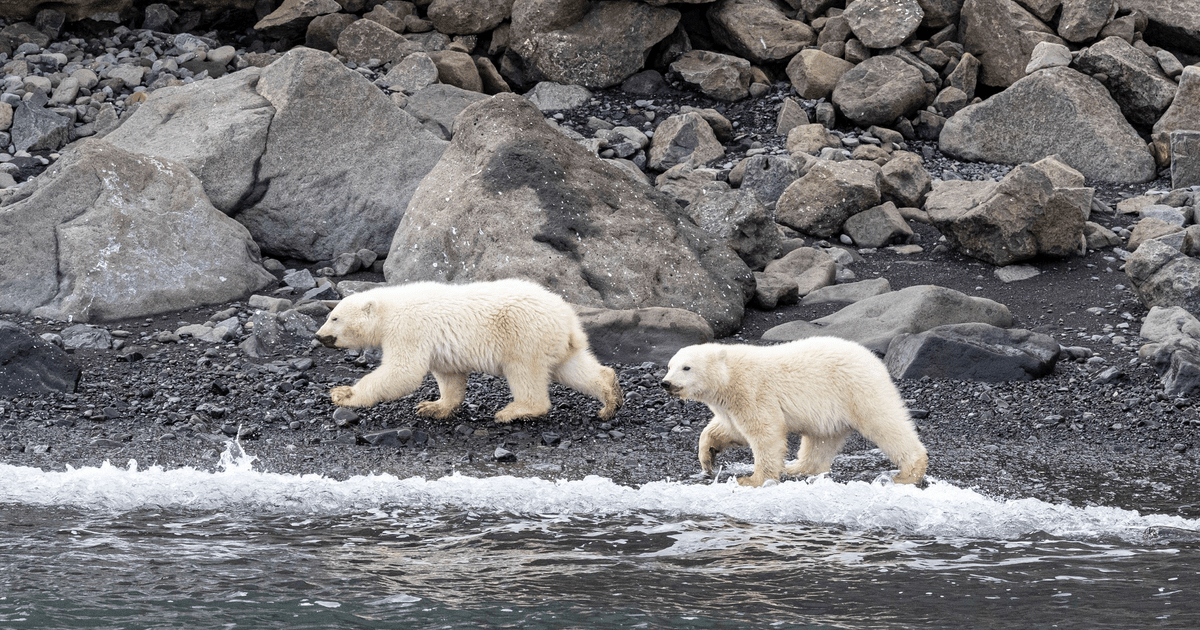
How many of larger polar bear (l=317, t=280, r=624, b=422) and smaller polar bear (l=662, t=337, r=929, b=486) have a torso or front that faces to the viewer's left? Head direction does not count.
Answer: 2

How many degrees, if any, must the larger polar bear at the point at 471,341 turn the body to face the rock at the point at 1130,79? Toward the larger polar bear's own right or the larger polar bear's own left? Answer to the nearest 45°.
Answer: approximately 135° to the larger polar bear's own right

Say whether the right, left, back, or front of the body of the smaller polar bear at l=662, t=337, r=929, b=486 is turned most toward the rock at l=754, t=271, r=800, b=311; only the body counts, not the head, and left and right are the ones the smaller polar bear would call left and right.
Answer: right

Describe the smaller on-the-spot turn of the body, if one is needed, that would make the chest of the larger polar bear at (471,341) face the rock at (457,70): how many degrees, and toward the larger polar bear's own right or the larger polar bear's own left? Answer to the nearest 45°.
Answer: approximately 90° to the larger polar bear's own right

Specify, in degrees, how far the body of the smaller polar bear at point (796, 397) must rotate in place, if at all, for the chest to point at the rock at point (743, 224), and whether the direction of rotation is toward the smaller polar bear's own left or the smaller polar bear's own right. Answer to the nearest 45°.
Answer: approximately 90° to the smaller polar bear's own right

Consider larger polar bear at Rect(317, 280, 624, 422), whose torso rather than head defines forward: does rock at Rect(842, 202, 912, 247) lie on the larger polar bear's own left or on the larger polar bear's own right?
on the larger polar bear's own right

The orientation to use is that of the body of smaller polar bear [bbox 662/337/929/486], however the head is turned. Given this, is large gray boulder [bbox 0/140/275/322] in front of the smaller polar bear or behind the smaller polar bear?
in front

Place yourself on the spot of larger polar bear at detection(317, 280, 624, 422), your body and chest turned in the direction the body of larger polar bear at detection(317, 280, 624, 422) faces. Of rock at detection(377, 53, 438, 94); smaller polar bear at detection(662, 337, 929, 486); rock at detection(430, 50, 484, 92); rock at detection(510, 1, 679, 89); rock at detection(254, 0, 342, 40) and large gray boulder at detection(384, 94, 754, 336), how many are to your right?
5

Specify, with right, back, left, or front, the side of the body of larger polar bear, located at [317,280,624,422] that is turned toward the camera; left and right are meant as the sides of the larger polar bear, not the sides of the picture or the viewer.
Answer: left

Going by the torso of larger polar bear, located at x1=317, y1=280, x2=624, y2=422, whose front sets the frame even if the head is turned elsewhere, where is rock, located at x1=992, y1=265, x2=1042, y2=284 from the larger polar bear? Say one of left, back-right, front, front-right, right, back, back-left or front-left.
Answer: back-right

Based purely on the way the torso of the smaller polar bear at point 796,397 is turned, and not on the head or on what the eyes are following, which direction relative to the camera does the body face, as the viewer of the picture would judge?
to the viewer's left

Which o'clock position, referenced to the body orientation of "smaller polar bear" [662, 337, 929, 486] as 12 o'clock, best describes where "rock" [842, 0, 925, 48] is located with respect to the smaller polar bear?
The rock is roughly at 3 o'clock from the smaller polar bear.
